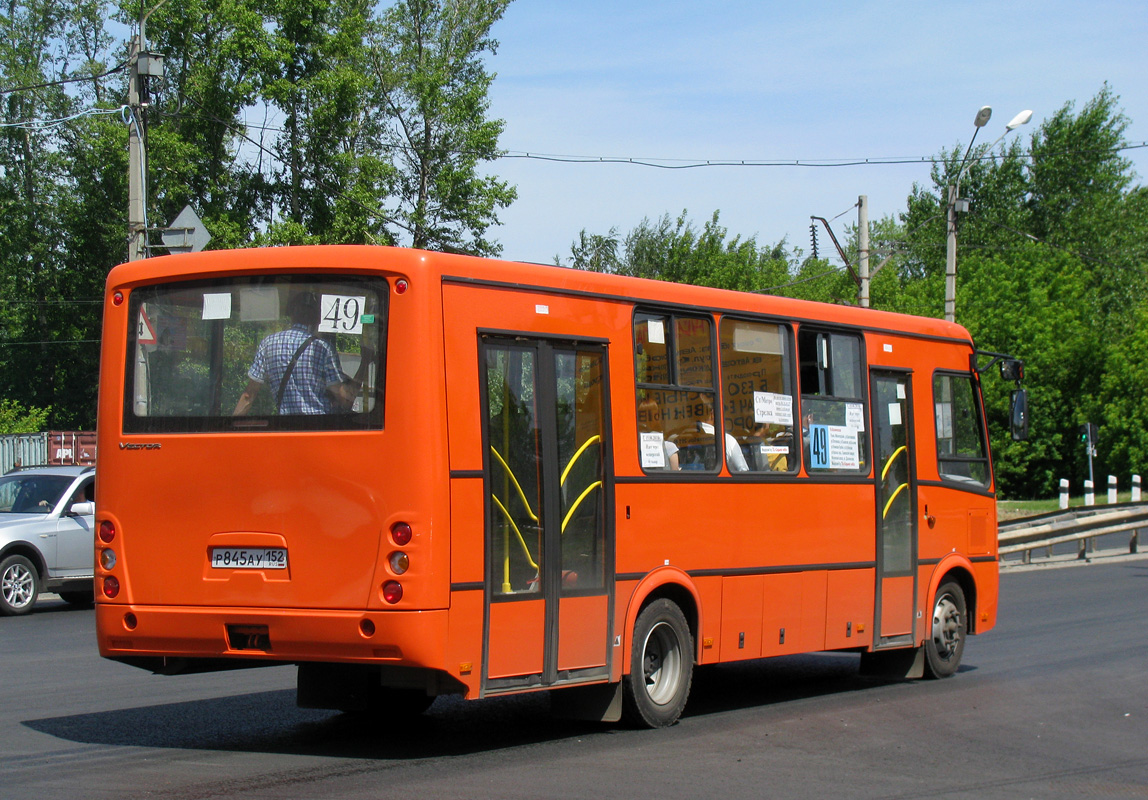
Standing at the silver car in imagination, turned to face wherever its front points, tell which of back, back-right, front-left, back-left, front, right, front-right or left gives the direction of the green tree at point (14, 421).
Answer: back-right

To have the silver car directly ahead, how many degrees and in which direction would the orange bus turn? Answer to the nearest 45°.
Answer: approximately 90° to its left

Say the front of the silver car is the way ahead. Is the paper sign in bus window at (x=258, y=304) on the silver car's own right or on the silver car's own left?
on the silver car's own left

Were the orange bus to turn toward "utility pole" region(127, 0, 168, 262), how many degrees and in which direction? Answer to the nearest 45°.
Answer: approximately 90° to its left

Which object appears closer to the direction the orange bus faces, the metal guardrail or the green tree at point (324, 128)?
the metal guardrail

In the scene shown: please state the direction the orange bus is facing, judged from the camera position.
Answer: facing away from the viewer and to the right of the viewer

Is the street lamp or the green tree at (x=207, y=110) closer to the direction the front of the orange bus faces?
the street lamp

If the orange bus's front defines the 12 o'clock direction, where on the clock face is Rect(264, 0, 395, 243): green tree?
The green tree is roughly at 10 o'clock from the orange bus.

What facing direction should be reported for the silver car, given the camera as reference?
facing the viewer and to the left of the viewer

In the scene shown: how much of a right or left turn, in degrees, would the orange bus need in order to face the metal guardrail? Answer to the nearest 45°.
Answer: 0° — it already faces it

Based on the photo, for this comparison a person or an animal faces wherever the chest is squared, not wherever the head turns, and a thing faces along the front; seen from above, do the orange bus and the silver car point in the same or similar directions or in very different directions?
very different directions

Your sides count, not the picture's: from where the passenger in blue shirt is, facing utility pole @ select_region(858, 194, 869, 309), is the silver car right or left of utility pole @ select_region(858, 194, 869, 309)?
left
